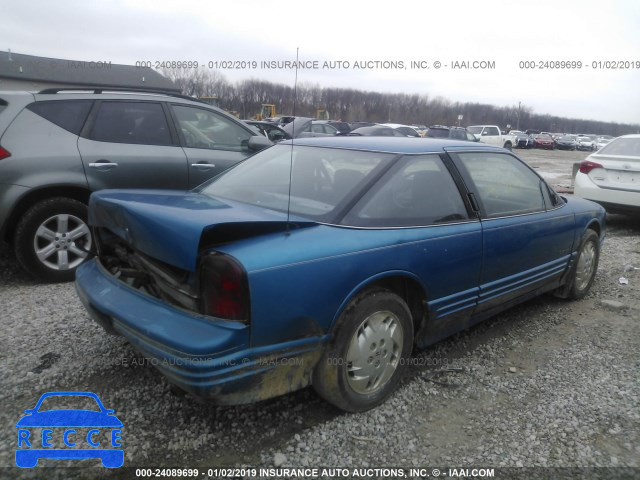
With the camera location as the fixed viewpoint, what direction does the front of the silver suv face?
facing to the right of the viewer

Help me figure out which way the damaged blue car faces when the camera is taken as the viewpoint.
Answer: facing away from the viewer and to the right of the viewer

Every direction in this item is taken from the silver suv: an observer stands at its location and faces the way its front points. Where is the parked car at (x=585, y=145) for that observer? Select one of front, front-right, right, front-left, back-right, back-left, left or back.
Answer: front-left

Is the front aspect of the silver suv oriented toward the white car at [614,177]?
yes

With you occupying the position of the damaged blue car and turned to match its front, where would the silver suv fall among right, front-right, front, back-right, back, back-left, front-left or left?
left

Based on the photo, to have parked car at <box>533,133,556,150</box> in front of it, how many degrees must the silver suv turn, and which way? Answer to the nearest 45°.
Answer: approximately 45° to its left

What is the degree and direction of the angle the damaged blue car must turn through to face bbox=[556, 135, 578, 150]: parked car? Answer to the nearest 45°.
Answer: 0° — it already faces it

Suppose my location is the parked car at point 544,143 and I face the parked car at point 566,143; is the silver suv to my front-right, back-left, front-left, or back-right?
back-right

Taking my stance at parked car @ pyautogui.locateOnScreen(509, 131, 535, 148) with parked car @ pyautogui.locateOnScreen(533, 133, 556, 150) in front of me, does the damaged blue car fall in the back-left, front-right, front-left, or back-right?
back-right

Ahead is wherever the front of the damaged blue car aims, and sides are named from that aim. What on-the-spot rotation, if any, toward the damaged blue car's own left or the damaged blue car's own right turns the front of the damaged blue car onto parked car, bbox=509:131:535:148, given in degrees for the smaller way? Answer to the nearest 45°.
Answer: approximately 45° to the damaged blue car's own left

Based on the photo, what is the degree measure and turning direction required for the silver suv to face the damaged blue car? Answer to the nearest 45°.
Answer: approximately 45° to its right

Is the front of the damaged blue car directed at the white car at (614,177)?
yes

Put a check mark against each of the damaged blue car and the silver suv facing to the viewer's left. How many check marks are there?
0

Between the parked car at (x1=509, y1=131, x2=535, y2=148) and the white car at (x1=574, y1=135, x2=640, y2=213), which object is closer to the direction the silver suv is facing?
the white car

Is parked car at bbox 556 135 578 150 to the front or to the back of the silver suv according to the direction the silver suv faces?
to the front
